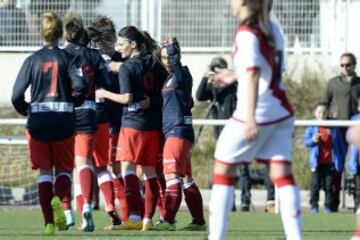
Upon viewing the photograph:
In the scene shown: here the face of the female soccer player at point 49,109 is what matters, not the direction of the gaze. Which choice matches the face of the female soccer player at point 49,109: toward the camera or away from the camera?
away from the camera

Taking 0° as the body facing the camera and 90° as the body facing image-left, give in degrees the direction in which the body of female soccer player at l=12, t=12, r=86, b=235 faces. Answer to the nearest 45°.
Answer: approximately 180°

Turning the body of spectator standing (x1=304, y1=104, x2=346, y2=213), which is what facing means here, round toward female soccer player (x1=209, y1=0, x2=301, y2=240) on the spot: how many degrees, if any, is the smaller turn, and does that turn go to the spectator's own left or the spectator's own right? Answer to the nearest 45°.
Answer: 0° — they already face them

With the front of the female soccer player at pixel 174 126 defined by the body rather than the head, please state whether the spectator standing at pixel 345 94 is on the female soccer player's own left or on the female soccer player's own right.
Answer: on the female soccer player's own right
